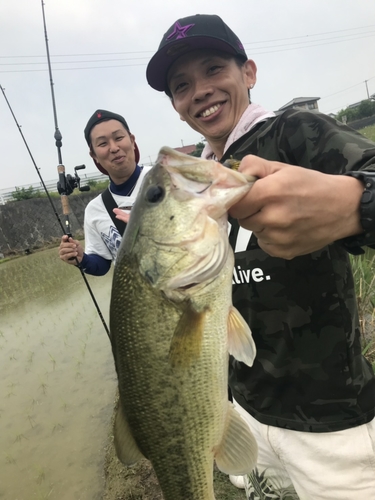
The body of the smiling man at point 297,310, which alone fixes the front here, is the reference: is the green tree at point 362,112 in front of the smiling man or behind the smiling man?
behind

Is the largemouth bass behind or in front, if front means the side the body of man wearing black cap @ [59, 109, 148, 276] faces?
in front

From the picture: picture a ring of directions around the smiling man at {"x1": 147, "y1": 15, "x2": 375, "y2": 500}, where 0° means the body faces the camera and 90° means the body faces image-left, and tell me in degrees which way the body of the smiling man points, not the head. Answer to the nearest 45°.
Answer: approximately 45°

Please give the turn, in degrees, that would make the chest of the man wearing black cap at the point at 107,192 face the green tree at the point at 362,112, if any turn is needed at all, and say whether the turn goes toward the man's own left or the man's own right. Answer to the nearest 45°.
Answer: approximately 135° to the man's own left

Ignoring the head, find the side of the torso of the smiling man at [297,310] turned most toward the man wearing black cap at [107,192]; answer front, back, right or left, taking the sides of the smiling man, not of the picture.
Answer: right
